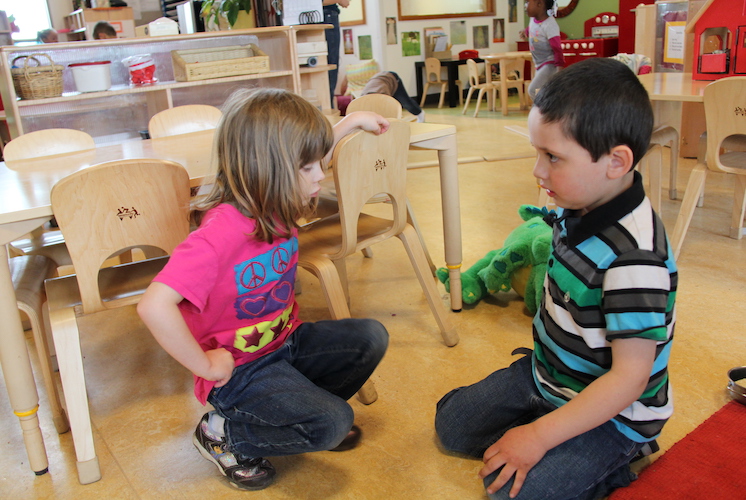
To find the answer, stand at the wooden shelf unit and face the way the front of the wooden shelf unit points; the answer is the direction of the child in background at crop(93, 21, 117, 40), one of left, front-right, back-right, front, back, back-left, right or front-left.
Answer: back

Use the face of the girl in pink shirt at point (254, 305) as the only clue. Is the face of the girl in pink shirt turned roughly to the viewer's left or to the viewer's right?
to the viewer's right

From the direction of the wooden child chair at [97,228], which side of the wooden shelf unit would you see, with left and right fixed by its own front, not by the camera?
front

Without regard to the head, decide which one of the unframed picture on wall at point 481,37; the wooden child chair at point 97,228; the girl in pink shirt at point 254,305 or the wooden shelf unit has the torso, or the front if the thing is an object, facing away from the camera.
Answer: the wooden child chair

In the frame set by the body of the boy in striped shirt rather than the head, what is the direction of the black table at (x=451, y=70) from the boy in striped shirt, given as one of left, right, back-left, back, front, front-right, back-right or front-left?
back-right

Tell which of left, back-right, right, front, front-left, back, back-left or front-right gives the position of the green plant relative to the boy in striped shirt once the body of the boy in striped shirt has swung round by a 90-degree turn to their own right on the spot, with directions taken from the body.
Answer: front

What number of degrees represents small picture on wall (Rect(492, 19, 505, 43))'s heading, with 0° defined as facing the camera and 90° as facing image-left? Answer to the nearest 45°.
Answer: approximately 0°

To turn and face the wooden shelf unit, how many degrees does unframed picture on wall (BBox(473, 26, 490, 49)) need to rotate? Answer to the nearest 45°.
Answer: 0° — it already faces it

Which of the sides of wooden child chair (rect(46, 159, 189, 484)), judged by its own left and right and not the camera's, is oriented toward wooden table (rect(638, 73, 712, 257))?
right

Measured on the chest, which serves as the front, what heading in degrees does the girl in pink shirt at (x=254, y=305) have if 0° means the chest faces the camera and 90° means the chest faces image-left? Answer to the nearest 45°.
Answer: approximately 315°

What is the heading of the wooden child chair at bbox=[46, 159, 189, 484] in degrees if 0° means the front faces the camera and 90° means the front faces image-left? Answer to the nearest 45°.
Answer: approximately 180°
